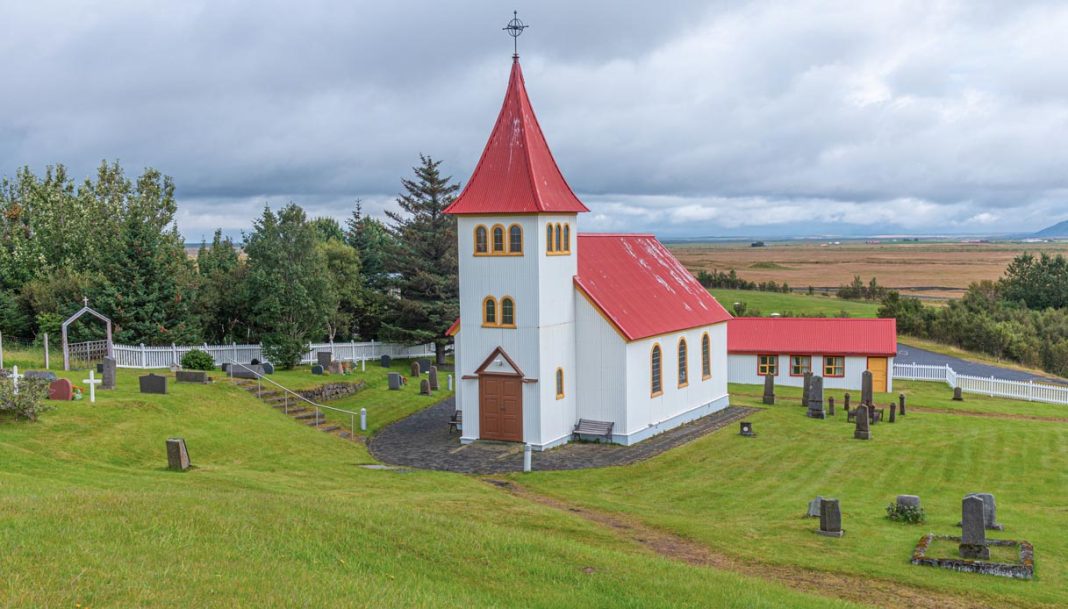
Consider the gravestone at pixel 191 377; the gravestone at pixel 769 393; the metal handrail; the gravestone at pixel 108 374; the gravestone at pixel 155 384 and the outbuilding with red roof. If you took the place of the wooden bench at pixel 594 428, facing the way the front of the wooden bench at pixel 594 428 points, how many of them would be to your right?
4

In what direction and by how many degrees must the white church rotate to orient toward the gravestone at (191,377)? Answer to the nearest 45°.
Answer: approximately 45° to its right

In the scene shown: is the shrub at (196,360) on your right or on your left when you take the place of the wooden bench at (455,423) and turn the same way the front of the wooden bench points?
on your right

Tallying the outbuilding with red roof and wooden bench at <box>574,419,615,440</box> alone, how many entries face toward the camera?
2

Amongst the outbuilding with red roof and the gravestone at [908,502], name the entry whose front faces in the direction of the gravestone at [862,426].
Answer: the outbuilding with red roof

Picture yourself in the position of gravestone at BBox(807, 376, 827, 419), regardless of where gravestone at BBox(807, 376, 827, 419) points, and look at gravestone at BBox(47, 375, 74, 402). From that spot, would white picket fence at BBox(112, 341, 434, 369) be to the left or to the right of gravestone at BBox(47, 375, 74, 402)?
right

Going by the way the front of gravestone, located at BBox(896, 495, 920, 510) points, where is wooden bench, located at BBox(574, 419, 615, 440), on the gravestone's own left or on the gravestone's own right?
on the gravestone's own right

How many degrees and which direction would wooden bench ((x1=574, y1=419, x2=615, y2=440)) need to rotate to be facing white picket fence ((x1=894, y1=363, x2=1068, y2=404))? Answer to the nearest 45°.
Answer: approximately 135° to its left

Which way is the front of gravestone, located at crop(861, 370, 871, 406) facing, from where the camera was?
facing the viewer

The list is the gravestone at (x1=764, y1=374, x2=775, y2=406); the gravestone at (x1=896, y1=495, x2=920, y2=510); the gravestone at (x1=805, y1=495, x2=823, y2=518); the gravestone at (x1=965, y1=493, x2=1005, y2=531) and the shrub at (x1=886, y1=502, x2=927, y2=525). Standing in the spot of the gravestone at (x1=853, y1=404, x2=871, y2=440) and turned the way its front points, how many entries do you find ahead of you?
4

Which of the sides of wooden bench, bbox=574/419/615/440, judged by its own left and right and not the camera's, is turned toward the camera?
front

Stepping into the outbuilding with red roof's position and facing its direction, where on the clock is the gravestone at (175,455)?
The gravestone is roughly at 1 o'clock from the outbuilding with red roof.

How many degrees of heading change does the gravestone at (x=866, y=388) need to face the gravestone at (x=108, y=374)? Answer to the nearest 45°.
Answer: approximately 45° to its right

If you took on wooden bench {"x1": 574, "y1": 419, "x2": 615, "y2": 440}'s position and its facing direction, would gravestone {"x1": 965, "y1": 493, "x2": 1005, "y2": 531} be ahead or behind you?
ahead

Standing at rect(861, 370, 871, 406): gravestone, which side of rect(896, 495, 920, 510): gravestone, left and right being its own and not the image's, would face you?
back
